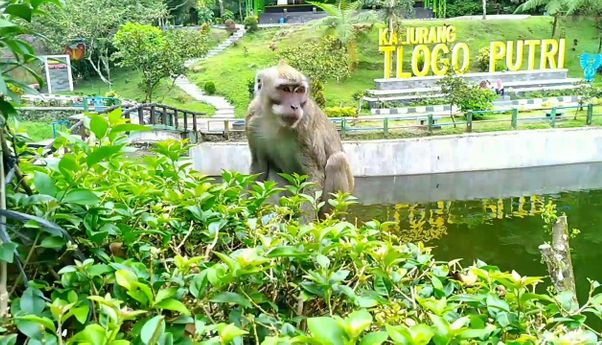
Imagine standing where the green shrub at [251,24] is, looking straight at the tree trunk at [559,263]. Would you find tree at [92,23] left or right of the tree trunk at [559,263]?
right

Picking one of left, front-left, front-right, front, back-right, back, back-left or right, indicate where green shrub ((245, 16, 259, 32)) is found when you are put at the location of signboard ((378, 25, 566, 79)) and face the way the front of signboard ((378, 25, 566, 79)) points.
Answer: back-right

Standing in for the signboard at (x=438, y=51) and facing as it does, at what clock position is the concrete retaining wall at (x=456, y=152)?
The concrete retaining wall is roughly at 12 o'clock from the signboard.

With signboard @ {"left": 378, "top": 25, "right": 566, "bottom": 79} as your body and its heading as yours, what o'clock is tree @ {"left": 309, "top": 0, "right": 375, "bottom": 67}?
The tree is roughly at 4 o'clock from the signboard.

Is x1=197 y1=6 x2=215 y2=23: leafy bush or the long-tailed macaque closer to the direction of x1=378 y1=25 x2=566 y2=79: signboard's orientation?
the long-tailed macaque

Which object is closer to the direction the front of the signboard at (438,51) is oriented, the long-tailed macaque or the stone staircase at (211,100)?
the long-tailed macaque

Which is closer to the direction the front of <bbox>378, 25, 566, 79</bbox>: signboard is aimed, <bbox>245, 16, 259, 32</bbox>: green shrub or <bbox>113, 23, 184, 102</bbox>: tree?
the tree

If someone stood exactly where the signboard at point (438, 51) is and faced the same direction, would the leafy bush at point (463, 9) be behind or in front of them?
behind

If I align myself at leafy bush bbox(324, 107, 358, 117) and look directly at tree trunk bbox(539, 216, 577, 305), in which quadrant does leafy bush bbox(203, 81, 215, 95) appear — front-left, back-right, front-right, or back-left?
back-right

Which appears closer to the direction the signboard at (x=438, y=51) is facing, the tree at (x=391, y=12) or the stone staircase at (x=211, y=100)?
the stone staircase

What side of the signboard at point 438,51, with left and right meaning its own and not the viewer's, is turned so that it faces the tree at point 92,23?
right

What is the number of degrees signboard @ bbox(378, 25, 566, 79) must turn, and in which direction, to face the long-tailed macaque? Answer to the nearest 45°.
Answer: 0° — it already faces it

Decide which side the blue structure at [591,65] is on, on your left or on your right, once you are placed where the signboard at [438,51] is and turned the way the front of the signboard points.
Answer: on your left

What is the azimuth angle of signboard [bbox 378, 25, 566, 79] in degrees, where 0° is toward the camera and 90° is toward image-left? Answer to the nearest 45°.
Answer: approximately 0°

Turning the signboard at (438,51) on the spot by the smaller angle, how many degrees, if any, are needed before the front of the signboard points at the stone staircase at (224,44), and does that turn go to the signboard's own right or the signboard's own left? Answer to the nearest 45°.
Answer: approximately 135° to the signboard's own right
